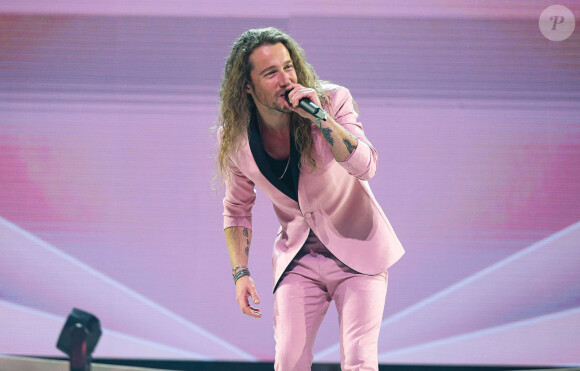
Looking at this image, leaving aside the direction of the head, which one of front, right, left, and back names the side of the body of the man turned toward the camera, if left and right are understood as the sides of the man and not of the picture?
front

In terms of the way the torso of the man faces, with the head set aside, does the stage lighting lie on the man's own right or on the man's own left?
on the man's own right
